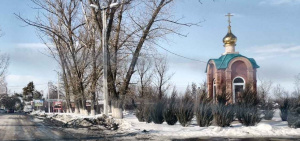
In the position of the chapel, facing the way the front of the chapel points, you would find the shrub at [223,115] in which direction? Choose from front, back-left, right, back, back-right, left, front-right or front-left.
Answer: front-right

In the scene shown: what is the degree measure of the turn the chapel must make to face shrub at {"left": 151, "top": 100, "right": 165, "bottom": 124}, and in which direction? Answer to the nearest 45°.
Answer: approximately 45° to its right

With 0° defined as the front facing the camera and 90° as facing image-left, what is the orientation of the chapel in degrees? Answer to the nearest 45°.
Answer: approximately 315°

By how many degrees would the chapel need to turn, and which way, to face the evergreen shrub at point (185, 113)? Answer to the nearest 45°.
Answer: approximately 45° to its right

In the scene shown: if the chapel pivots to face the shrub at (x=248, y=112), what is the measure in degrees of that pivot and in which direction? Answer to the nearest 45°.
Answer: approximately 45° to its right

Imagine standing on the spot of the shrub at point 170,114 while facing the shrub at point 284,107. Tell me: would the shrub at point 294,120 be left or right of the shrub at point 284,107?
right

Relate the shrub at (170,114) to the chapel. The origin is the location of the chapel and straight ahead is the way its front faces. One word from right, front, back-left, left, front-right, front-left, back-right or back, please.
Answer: front-right

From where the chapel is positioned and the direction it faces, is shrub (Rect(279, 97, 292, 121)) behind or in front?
in front

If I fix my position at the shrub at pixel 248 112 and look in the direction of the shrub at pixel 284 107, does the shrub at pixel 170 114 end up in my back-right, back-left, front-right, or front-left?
back-left
